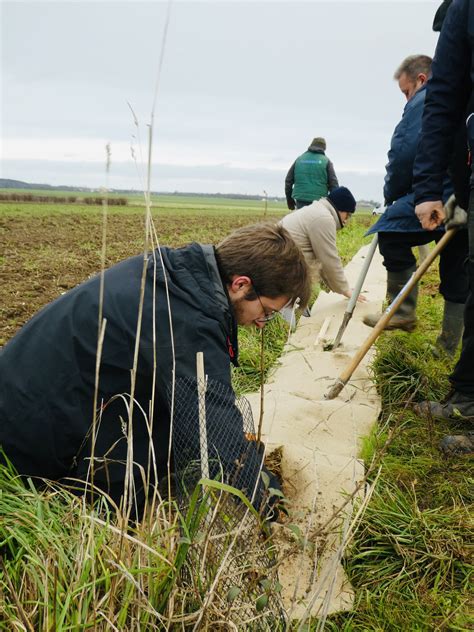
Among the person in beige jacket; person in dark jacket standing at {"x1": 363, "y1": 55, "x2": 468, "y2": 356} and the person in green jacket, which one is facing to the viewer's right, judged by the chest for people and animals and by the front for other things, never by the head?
the person in beige jacket

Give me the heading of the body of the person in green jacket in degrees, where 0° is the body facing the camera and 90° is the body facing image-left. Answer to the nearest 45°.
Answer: approximately 180°

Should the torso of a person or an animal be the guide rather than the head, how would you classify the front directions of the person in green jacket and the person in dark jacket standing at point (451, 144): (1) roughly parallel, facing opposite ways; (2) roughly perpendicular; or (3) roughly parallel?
roughly perpendicular

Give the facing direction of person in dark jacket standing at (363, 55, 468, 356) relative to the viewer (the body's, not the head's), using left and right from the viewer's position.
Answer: facing to the left of the viewer

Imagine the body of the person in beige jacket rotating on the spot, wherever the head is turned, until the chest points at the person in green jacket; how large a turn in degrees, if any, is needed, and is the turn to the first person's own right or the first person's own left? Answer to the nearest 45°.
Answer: approximately 90° to the first person's own left

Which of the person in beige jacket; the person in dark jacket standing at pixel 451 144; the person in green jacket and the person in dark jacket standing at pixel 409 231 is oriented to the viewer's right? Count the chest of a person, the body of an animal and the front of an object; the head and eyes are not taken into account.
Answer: the person in beige jacket

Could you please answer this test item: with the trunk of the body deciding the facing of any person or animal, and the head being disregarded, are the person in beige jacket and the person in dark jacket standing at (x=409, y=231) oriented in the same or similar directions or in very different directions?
very different directions

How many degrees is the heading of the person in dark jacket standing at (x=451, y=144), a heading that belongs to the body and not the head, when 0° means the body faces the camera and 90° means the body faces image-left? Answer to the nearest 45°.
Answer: approximately 90°

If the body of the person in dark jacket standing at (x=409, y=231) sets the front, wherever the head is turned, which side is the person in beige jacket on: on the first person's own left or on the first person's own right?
on the first person's own right

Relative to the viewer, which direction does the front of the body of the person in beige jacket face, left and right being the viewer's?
facing to the right of the viewer

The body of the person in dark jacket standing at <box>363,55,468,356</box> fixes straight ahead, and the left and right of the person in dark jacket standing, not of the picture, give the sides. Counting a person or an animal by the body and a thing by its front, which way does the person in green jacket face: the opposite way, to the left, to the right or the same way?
to the right

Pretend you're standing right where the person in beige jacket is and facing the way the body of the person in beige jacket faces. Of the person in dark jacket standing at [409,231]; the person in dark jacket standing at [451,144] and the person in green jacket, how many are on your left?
1
